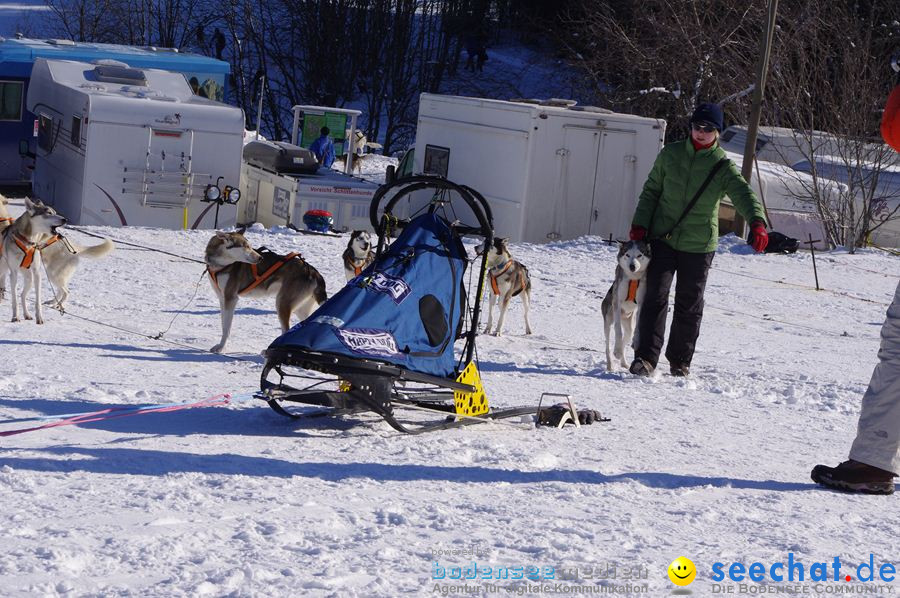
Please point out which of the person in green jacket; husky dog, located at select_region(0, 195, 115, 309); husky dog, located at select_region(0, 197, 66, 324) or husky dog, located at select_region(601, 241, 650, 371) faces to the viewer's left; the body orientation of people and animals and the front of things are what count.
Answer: husky dog, located at select_region(0, 195, 115, 309)

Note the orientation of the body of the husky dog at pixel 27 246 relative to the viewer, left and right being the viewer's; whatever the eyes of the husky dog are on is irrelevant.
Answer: facing the viewer and to the right of the viewer

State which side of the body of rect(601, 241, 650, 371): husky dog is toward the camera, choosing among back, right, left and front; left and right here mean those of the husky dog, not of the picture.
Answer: front

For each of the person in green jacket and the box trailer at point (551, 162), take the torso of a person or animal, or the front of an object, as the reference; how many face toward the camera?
1

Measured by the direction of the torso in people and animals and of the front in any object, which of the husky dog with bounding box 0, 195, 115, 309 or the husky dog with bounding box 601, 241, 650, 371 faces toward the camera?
the husky dog with bounding box 601, 241, 650, 371

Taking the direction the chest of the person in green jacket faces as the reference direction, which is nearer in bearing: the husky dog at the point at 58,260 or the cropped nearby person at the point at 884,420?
the cropped nearby person

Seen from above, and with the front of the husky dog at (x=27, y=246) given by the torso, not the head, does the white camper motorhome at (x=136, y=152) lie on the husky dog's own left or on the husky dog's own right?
on the husky dog's own left

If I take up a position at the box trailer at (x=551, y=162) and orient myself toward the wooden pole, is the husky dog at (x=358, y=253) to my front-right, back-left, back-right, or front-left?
back-right

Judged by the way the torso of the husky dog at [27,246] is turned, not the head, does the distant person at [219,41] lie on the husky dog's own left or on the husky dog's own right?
on the husky dog's own left

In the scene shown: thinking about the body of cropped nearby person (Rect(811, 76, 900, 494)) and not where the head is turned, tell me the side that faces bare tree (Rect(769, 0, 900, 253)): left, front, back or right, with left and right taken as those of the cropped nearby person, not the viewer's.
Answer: right

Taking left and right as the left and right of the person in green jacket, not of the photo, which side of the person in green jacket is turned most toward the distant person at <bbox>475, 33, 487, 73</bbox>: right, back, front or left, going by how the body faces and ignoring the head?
back

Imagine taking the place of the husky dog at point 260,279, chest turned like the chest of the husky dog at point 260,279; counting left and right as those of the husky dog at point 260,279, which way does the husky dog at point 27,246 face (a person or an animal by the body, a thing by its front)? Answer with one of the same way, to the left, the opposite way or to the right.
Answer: to the left

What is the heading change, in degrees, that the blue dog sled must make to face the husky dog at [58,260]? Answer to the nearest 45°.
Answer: approximately 90° to its right

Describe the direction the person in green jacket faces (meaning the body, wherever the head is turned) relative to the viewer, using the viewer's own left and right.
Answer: facing the viewer

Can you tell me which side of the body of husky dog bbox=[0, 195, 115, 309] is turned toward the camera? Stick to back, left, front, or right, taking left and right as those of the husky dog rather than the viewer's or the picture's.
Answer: left

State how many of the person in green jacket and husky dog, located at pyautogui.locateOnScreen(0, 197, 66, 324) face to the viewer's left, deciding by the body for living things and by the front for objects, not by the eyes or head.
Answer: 0

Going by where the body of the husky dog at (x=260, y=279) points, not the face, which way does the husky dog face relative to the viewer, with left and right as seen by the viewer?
facing the viewer and to the left of the viewer
